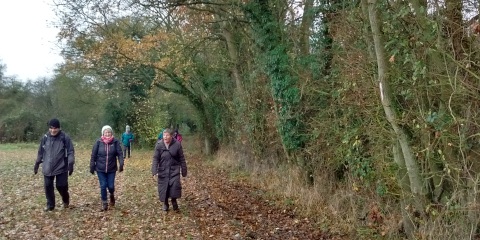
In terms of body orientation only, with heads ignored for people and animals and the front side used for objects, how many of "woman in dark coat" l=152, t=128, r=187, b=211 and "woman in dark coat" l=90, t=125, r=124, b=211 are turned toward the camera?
2

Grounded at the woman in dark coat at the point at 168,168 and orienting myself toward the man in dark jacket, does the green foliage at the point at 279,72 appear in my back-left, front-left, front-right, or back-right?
back-right

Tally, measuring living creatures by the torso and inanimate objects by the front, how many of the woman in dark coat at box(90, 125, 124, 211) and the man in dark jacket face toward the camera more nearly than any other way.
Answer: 2

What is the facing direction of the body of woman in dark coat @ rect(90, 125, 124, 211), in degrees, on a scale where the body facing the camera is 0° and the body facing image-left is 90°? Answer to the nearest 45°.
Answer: approximately 0°

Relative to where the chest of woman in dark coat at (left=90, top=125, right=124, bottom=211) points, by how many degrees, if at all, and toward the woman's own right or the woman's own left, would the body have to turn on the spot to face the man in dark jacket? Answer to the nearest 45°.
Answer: approximately 90° to the woman's own right

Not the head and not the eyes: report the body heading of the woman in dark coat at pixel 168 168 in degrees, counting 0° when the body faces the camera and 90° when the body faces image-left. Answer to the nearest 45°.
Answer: approximately 0°

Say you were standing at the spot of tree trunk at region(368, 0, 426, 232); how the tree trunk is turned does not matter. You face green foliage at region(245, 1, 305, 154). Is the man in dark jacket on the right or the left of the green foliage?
left
